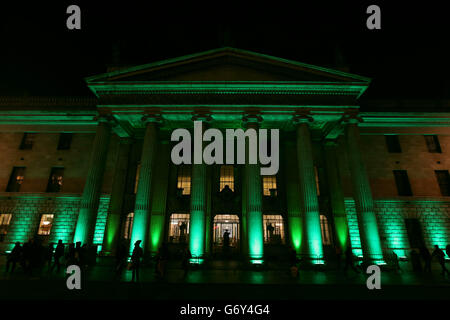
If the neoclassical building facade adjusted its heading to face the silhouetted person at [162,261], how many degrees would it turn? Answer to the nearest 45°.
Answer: approximately 45° to its right

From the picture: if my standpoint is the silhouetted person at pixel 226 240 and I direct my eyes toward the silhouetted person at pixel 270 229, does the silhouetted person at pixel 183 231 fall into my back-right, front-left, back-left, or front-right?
back-left

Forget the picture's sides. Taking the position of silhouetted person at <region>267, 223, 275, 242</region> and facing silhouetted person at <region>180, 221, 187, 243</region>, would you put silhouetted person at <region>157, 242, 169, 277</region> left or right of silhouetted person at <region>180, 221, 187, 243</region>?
left

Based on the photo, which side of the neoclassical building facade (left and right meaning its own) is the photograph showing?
front
